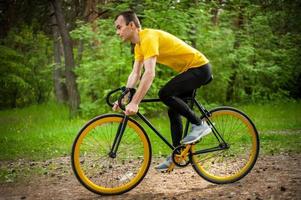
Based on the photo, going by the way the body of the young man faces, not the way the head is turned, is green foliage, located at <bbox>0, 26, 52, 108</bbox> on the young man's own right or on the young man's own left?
on the young man's own right

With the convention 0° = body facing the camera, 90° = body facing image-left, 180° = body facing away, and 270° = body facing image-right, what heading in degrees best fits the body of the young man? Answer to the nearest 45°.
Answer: approximately 90°

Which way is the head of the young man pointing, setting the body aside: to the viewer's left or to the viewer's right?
to the viewer's left

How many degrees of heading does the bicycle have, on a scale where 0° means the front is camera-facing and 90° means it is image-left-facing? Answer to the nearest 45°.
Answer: approximately 90°
